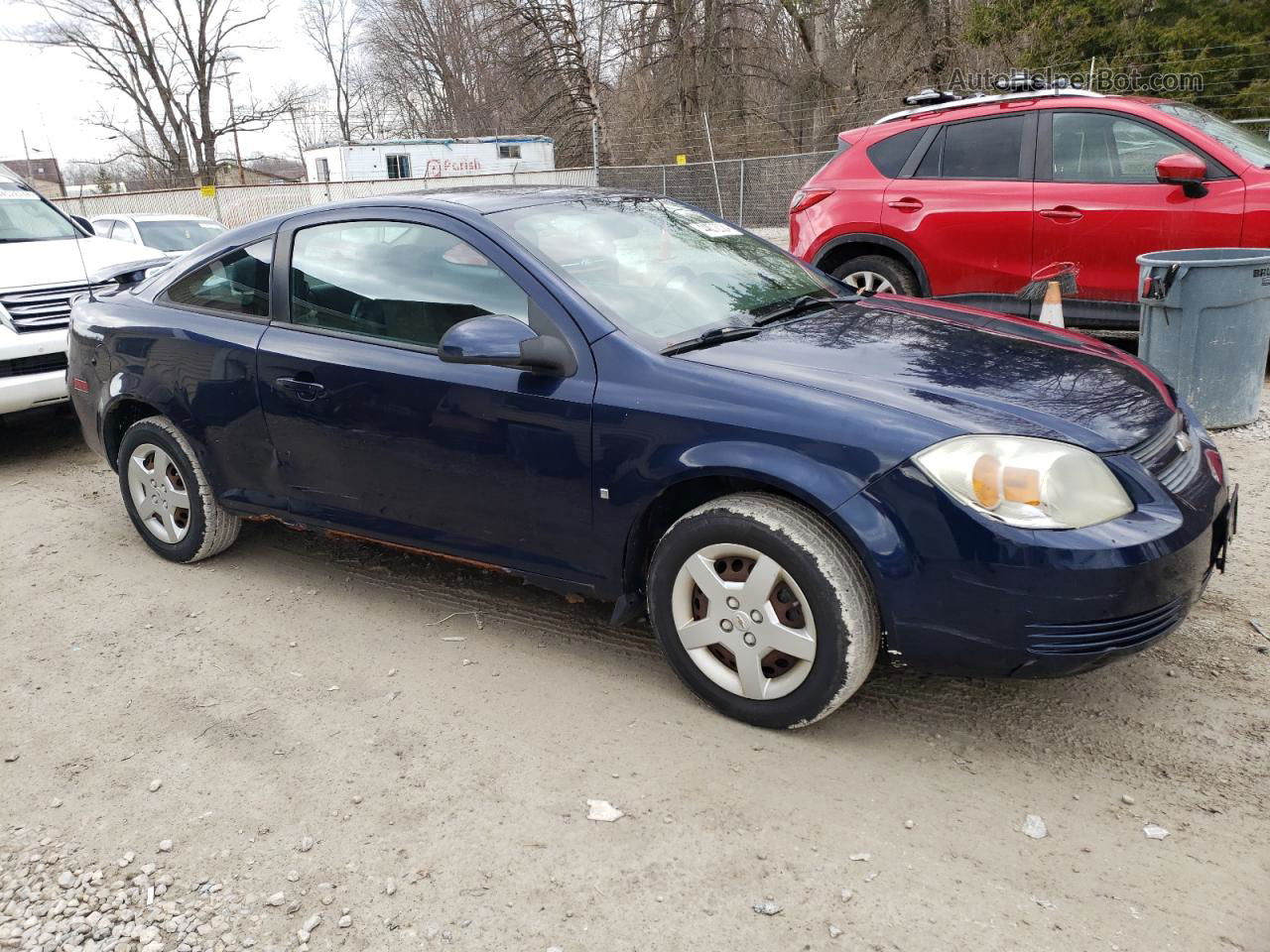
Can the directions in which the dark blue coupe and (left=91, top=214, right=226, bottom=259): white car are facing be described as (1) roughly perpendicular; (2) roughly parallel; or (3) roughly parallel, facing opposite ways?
roughly parallel

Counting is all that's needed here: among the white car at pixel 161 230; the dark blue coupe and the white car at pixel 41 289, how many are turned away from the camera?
0

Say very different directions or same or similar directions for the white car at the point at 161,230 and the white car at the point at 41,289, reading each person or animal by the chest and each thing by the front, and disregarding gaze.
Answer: same or similar directions

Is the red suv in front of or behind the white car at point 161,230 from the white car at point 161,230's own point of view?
in front

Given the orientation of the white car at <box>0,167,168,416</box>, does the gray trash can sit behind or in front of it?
in front

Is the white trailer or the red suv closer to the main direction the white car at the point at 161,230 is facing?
the red suv

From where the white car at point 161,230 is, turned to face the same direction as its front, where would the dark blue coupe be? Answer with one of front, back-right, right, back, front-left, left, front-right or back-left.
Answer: front-right

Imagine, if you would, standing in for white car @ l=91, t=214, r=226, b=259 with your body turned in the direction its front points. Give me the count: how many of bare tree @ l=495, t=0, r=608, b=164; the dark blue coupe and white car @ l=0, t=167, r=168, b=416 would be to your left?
1

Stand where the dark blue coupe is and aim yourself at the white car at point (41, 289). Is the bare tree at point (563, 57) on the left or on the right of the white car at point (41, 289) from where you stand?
right

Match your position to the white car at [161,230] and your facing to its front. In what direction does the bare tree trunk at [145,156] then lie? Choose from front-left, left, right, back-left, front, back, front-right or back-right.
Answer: back-left

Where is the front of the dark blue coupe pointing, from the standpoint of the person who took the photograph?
facing the viewer and to the right of the viewer

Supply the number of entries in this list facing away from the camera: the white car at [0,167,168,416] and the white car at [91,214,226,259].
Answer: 0
